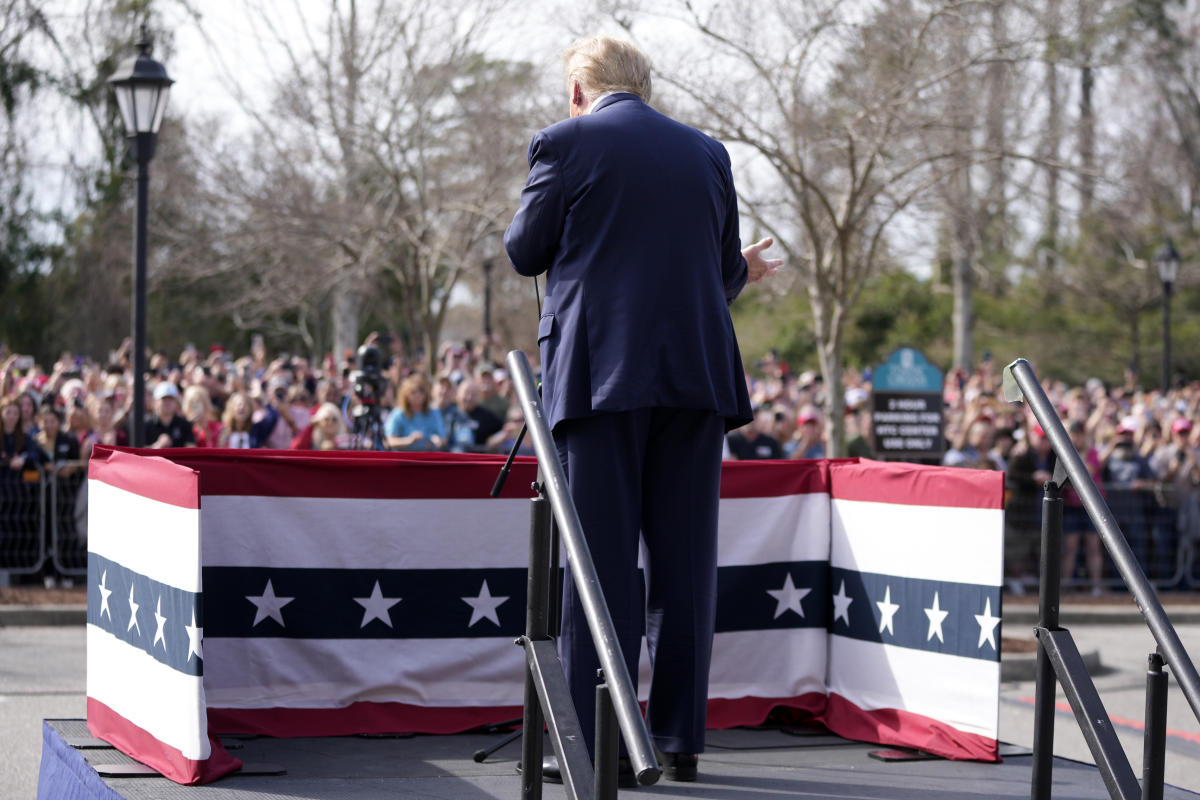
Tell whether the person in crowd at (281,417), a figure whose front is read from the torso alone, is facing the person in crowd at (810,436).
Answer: no

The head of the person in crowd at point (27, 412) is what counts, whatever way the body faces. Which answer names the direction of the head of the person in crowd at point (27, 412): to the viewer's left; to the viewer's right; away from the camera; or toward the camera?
toward the camera

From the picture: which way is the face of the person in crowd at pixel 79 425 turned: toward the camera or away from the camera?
toward the camera

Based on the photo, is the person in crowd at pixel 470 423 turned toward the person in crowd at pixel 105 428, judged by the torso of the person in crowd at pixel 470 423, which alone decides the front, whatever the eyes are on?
no

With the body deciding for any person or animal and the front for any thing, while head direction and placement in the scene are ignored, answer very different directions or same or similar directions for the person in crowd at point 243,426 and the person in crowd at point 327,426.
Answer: same or similar directions

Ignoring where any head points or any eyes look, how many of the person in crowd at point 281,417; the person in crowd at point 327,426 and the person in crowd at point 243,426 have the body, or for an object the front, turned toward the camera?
3

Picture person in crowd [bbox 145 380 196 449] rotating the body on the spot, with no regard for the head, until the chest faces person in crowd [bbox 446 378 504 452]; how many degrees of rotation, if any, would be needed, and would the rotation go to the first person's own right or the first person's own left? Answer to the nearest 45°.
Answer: approximately 90° to the first person's own left

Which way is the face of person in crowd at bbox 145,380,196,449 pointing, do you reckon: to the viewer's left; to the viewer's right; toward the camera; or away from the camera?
toward the camera

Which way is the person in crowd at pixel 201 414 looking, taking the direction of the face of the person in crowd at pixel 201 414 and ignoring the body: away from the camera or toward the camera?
toward the camera

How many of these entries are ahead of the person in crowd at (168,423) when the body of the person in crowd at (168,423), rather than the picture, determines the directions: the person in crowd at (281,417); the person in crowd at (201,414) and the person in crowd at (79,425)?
0

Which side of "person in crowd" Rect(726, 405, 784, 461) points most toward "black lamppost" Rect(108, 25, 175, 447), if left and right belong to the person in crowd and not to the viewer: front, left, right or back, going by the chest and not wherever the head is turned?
right

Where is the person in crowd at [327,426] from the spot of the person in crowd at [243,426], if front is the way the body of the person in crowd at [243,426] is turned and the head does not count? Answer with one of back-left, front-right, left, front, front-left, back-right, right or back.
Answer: front-left

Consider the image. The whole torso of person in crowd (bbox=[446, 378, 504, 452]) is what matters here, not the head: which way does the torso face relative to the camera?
toward the camera

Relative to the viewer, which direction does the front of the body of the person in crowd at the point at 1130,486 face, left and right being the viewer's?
facing the viewer

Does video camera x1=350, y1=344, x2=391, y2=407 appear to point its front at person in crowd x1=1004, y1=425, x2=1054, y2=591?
no

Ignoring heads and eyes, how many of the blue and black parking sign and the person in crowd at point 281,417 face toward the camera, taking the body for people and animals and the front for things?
2

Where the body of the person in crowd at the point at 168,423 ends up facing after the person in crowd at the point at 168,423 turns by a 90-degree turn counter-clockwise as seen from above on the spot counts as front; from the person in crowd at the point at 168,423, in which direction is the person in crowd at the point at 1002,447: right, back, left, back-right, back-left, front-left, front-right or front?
front

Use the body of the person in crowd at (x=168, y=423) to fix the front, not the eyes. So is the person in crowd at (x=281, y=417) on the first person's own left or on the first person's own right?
on the first person's own left

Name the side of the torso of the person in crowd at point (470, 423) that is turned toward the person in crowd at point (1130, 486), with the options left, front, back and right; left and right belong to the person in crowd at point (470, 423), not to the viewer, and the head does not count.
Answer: left

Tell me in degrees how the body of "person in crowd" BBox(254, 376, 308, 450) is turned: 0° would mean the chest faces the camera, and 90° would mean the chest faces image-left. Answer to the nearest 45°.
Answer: approximately 0°
